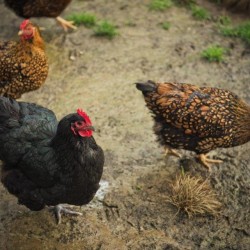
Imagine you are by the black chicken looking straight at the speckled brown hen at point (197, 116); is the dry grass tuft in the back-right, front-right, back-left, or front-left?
front-right

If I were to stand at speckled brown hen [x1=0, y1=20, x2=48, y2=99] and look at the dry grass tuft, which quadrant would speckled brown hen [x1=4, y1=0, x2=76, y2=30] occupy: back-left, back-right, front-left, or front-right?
back-left

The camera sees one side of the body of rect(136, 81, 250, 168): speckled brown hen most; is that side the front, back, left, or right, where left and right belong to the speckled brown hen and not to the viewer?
right

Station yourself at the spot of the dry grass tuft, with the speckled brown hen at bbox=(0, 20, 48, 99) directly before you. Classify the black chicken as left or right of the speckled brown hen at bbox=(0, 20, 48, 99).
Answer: left

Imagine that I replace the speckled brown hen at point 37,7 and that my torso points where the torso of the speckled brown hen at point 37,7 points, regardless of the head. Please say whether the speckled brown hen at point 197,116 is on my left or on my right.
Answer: on my right

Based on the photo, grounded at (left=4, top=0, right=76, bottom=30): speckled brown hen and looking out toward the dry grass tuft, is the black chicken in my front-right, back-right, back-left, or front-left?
front-right

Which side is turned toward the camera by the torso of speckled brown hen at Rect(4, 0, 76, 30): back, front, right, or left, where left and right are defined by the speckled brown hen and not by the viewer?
right
